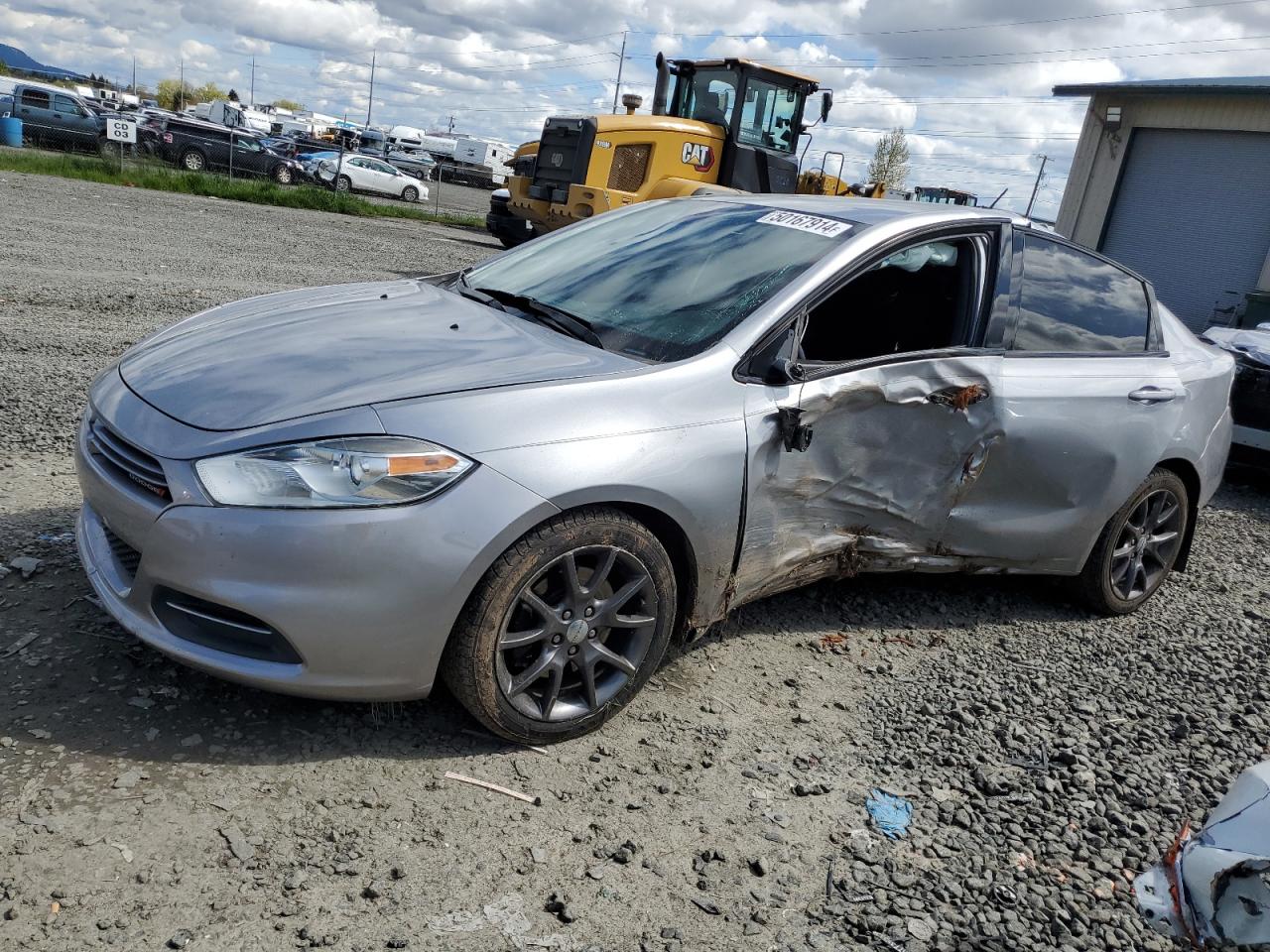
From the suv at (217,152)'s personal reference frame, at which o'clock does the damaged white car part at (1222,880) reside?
The damaged white car part is roughly at 3 o'clock from the suv.

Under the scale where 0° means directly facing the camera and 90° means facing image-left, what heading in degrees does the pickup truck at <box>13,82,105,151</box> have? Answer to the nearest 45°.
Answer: approximately 270°

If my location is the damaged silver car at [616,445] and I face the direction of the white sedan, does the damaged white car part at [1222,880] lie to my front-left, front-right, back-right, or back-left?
back-right

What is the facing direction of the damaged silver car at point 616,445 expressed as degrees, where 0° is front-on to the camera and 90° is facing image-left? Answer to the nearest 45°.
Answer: approximately 45°

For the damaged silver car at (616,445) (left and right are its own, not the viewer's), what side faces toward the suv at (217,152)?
right

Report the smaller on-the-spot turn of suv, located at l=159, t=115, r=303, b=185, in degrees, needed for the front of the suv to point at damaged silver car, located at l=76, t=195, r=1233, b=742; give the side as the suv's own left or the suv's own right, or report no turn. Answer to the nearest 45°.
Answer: approximately 90° to the suv's own right

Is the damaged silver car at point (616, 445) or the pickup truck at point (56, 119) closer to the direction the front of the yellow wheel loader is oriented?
the pickup truck

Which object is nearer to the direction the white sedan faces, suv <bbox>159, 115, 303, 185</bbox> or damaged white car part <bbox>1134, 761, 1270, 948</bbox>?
the damaged white car part

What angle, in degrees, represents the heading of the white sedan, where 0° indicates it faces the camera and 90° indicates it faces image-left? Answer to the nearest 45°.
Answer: approximately 270°

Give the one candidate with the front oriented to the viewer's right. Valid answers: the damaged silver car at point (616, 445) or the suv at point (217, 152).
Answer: the suv

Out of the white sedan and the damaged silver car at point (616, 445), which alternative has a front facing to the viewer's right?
the white sedan

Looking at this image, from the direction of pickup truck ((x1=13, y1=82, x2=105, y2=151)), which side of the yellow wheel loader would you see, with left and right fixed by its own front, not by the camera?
left

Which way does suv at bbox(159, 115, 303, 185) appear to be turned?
to the viewer's right

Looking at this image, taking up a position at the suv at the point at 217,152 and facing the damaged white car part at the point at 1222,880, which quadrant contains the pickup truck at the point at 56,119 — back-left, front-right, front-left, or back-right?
back-right

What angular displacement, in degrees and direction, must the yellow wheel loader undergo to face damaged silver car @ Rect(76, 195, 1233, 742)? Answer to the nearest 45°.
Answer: approximately 135° to its right
